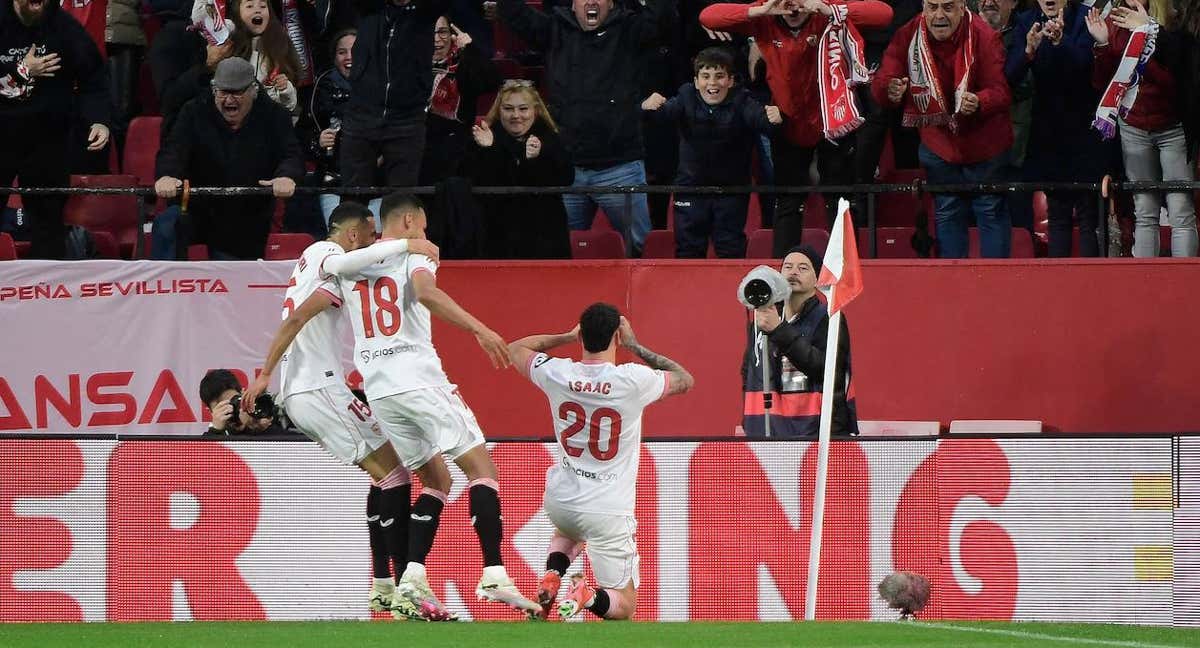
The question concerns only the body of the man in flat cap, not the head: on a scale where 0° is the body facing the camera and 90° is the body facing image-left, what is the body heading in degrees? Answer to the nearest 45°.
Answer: approximately 0°

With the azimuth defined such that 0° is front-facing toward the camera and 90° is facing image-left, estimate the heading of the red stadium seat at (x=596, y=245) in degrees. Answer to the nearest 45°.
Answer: approximately 0°

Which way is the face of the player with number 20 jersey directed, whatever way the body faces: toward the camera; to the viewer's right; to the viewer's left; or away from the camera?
away from the camera

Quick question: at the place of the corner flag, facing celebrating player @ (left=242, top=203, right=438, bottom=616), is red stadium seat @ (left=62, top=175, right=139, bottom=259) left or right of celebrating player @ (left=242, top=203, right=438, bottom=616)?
right
